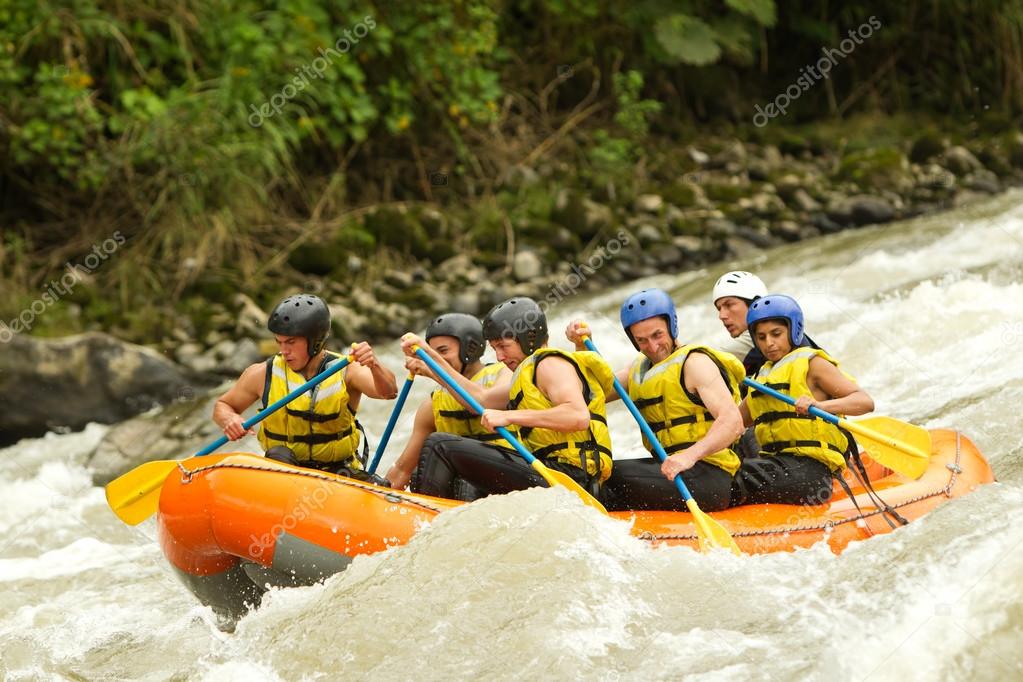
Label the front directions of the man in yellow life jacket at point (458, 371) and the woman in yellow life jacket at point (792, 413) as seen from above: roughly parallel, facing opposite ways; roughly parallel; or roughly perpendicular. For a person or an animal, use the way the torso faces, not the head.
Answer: roughly parallel

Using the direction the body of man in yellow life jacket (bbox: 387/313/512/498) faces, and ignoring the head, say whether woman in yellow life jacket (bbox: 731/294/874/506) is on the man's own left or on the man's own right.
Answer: on the man's own left

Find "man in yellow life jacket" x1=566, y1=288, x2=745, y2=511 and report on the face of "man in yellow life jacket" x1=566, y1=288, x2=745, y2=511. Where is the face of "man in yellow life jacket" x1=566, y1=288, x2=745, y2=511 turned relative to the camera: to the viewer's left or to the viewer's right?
to the viewer's left

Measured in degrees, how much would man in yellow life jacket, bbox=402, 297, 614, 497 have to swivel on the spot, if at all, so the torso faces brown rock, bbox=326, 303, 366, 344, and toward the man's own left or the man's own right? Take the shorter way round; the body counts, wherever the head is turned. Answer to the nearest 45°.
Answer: approximately 90° to the man's own right

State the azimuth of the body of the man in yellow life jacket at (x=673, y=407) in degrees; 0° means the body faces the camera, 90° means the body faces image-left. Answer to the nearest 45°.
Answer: approximately 45°

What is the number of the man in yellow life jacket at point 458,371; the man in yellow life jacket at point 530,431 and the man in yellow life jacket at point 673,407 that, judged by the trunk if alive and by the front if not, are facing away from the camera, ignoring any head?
0

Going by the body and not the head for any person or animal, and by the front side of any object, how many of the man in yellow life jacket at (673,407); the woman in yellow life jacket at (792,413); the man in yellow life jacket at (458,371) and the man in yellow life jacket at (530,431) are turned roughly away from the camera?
0

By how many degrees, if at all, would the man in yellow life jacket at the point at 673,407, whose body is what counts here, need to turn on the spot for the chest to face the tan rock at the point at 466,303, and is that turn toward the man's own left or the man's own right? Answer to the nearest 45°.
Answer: approximately 135° to the man's own right

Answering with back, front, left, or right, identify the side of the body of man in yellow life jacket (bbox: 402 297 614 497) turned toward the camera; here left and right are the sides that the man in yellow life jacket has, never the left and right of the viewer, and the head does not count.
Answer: left

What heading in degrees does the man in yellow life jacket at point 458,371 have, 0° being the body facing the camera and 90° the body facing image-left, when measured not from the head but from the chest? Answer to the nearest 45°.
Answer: approximately 45°

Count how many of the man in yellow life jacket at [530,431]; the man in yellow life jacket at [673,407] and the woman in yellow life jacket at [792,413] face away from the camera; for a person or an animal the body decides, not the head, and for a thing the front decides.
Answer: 0

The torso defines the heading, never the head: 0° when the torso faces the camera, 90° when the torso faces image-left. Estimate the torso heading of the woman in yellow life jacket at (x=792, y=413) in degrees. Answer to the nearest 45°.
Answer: approximately 45°

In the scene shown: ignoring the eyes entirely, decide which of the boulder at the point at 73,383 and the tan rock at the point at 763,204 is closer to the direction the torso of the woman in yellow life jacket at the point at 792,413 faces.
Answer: the boulder

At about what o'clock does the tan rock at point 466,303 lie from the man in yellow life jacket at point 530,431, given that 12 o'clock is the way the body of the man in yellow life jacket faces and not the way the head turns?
The tan rock is roughly at 3 o'clock from the man in yellow life jacket.

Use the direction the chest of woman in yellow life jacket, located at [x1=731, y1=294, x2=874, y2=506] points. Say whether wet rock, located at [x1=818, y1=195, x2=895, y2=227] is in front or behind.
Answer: behind

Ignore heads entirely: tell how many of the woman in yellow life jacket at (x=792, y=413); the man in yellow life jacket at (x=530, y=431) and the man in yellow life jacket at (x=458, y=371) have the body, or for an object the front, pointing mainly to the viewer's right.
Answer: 0

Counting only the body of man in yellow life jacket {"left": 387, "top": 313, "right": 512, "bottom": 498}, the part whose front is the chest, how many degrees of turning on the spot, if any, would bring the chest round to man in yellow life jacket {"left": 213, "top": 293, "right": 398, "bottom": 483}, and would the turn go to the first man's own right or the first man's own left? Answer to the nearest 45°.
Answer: approximately 45° to the first man's own right

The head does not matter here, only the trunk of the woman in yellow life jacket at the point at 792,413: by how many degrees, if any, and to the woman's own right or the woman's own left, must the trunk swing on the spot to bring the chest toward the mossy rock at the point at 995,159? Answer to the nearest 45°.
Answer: approximately 135° to the woman's own right
